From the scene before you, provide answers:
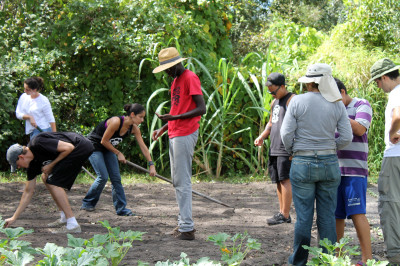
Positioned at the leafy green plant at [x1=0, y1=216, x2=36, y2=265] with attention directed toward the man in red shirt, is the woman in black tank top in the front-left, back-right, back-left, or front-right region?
front-left

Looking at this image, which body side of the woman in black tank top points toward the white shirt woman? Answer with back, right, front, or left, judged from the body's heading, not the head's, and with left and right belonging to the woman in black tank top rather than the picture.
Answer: back

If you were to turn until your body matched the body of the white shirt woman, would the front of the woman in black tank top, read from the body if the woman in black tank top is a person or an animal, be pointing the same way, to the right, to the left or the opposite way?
to the left

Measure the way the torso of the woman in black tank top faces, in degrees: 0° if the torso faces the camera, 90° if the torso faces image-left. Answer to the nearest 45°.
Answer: approximately 315°

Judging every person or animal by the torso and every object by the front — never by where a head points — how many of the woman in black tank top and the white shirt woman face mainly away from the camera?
0

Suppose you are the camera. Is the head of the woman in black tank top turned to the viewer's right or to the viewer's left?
to the viewer's right

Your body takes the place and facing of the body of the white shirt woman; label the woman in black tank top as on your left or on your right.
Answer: on your left

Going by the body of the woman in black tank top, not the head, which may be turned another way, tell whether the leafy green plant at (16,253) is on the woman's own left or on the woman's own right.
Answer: on the woman's own right

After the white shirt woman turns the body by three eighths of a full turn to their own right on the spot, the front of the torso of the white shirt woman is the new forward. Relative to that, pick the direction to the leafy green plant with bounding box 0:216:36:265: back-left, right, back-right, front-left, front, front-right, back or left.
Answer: back

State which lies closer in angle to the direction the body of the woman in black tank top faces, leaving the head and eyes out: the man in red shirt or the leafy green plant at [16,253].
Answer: the man in red shirt

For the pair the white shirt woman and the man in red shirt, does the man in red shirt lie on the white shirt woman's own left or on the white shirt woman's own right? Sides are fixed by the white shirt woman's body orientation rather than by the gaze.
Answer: on the white shirt woman's own left

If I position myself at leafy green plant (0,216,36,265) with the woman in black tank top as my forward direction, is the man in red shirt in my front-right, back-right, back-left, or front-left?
front-right

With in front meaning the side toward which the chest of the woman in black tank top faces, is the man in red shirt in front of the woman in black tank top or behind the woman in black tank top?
in front
